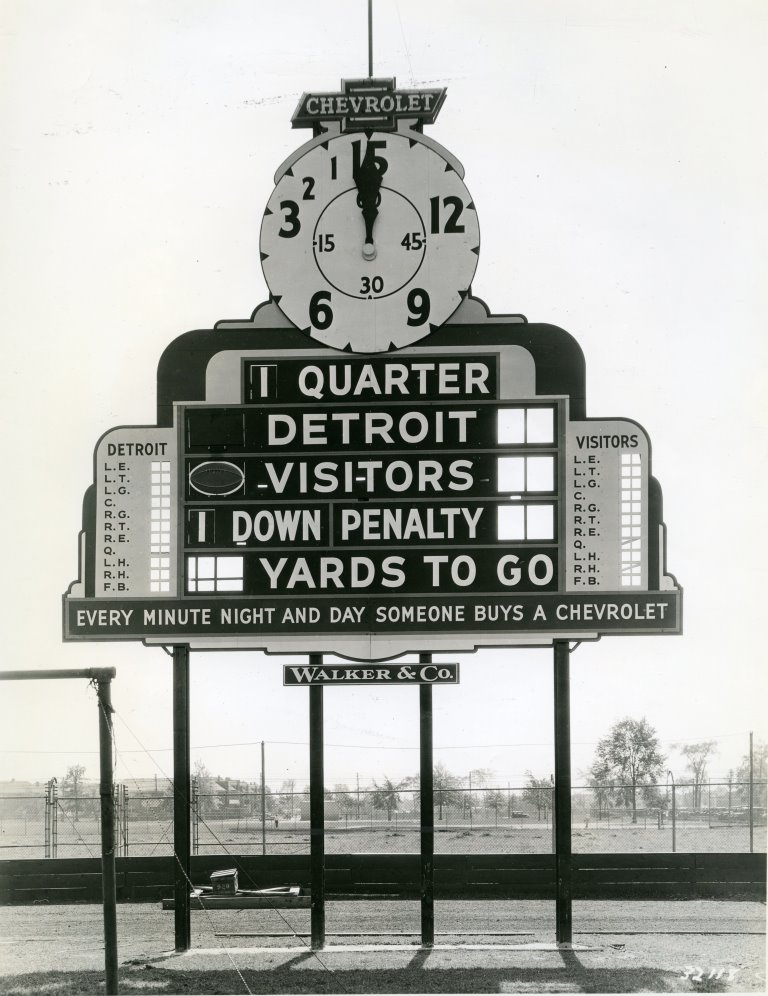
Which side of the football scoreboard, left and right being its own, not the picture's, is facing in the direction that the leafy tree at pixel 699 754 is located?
back

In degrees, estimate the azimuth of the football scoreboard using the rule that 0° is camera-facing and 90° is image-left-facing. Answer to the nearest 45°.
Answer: approximately 0°

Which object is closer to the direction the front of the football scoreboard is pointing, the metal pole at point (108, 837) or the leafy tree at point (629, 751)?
the metal pole
